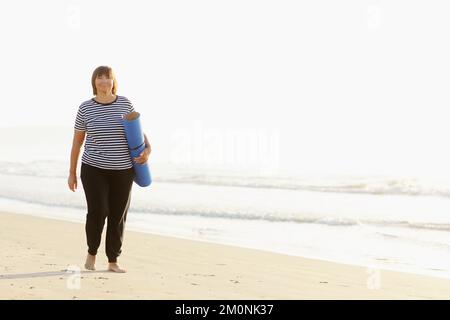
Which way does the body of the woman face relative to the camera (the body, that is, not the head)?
toward the camera

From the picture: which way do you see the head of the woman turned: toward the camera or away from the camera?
toward the camera
